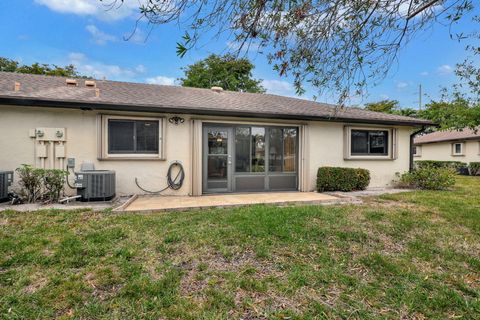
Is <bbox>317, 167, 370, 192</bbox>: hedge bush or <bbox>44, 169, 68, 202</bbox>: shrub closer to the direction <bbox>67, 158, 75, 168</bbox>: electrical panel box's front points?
the shrub

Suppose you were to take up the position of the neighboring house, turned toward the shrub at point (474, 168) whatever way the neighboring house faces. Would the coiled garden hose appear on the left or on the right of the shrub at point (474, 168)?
right

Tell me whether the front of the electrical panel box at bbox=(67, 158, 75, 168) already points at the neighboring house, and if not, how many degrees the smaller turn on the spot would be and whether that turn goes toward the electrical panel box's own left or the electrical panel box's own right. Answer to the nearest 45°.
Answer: approximately 90° to the electrical panel box's own left

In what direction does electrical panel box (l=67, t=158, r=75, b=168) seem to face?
toward the camera

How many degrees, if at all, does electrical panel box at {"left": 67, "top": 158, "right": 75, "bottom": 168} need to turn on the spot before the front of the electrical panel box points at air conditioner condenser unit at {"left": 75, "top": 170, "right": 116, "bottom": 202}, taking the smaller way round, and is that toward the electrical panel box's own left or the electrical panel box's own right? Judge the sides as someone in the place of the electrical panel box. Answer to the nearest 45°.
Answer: approximately 45° to the electrical panel box's own left

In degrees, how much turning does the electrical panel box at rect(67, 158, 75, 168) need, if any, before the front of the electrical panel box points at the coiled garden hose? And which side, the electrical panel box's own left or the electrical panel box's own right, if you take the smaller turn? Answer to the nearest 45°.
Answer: approximately 90° to the electrical panel box's own left

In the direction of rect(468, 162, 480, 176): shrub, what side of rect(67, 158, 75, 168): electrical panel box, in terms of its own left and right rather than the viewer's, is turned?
left

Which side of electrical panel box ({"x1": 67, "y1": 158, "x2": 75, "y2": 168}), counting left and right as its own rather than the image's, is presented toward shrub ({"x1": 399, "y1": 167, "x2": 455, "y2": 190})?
left

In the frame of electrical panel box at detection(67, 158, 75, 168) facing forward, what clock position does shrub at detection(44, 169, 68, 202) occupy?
The shrub is roughly at 1 o'clock from the electrical panel box.

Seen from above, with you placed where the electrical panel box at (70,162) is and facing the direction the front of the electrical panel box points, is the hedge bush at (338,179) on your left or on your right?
on your left

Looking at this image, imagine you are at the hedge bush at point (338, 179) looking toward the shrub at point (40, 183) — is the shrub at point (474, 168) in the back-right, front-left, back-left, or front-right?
back-right
